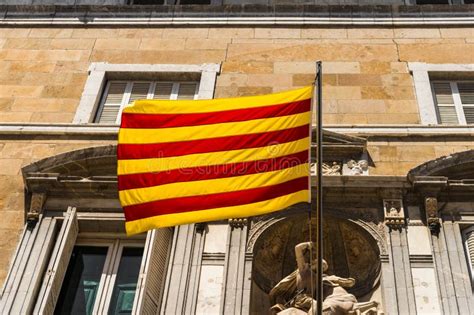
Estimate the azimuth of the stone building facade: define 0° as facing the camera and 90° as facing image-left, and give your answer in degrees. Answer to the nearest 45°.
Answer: approximately 0°
